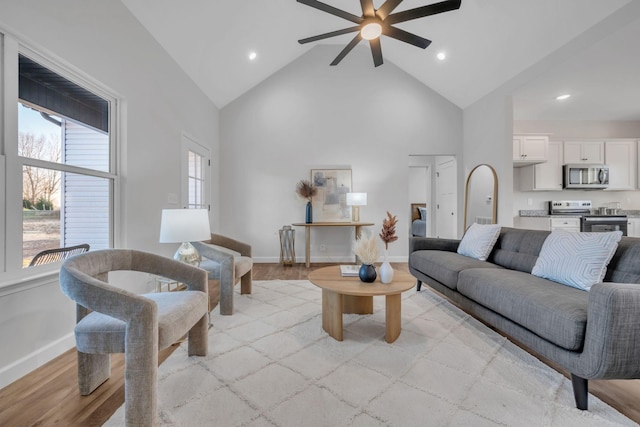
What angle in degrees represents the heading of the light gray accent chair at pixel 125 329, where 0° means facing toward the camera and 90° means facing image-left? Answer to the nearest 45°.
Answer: approximately 315°

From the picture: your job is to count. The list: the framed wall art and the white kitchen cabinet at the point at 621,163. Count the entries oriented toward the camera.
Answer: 2

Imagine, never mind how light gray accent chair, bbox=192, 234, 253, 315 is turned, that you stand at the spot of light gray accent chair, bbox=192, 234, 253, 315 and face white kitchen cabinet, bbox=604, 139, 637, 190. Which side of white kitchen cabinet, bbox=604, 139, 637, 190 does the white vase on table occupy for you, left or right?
right

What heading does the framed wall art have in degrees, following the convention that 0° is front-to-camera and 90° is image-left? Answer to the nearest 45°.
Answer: approximately 0°

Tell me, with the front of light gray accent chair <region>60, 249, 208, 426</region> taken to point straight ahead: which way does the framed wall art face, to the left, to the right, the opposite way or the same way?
to the right

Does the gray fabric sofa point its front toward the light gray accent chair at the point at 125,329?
yes

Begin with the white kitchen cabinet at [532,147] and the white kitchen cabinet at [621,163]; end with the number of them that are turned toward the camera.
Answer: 2

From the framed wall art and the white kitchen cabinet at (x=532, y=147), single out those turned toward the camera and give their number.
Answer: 2

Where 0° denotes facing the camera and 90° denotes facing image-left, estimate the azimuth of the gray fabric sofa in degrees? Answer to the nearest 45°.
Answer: approximately 45°

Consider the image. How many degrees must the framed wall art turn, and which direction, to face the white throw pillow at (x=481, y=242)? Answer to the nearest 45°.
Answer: approximately 45° to its left
